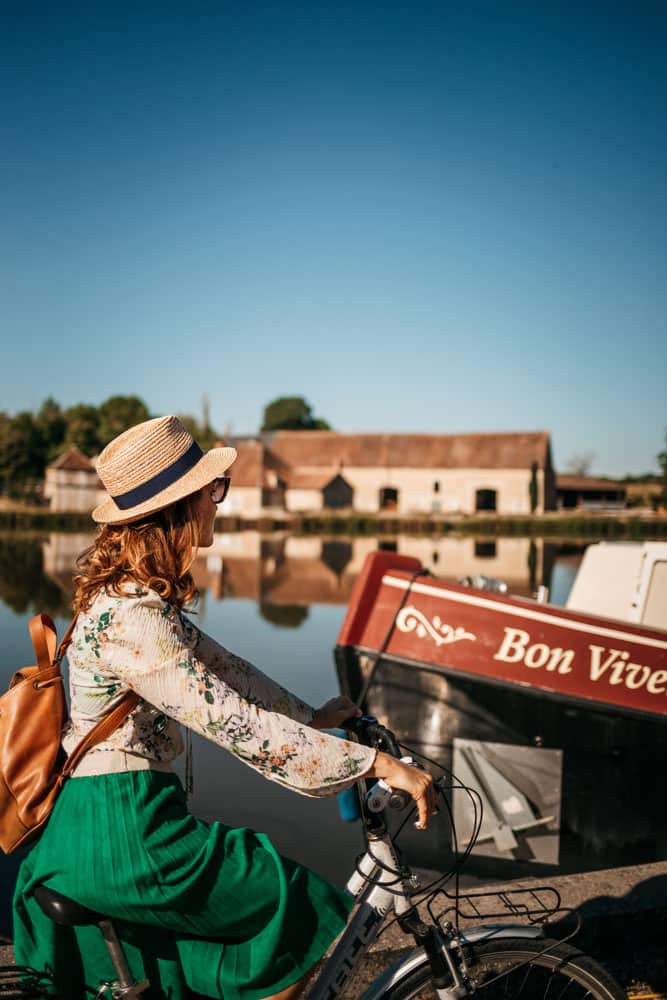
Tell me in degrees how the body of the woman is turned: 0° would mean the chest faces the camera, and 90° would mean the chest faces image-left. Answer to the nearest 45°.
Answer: approximately 270°

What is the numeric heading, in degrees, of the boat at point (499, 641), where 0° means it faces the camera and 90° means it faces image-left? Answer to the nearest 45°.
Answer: approximately 90°

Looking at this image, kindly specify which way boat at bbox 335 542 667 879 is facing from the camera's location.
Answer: facing to the left of the viewer

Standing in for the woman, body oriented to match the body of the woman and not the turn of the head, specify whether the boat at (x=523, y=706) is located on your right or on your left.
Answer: on your left

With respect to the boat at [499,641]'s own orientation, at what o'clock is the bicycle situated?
The bicycle is roughly at 9 o'clock from the boat.

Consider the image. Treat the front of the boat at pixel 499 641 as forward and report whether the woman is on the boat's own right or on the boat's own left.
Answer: on the boat's own left

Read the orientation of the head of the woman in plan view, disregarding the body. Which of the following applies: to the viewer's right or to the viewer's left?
to the viewer's right

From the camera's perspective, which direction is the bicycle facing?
to the viewer's right
